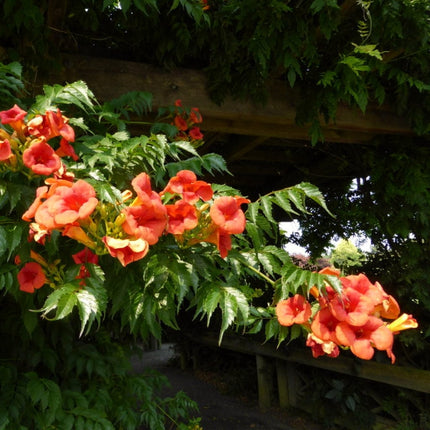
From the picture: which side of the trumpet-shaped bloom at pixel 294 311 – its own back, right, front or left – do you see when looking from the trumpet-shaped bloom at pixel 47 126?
right

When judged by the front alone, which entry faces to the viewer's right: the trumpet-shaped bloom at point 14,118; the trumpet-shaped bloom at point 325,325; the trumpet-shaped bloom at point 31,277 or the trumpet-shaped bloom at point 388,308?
the trumpet-shaped bloom at point 388,308

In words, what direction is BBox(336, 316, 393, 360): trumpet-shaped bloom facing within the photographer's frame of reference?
facing the viewer

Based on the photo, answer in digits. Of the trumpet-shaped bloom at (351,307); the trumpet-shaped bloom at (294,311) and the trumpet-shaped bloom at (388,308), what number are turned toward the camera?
2

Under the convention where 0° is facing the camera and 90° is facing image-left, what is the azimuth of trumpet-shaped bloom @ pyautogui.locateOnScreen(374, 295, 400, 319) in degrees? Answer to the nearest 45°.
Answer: approximately 270°

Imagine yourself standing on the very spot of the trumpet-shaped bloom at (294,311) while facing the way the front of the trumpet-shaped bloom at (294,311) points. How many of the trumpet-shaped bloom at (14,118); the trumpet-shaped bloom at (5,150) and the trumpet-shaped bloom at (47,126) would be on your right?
3

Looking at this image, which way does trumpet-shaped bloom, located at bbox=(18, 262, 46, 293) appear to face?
toward the camera

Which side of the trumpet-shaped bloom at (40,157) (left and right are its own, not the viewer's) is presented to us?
front

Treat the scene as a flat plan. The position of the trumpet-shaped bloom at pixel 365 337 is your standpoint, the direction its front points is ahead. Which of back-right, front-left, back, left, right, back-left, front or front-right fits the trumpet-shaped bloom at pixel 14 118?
right

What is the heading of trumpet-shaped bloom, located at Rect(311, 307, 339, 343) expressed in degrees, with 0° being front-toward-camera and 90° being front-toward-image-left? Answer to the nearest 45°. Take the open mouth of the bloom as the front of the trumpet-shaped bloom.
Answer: approximately 45°

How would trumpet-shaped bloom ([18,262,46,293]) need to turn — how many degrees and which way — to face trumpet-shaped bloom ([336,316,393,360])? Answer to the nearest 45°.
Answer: approximately 45° to its left

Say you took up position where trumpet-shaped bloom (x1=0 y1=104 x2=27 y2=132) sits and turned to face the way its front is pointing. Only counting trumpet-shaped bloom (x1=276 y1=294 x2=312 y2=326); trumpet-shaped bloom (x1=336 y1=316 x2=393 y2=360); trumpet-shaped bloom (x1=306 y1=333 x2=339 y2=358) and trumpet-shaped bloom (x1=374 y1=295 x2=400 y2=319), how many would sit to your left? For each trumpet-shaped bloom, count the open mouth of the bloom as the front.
4

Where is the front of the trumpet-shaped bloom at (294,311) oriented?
toward the camera
